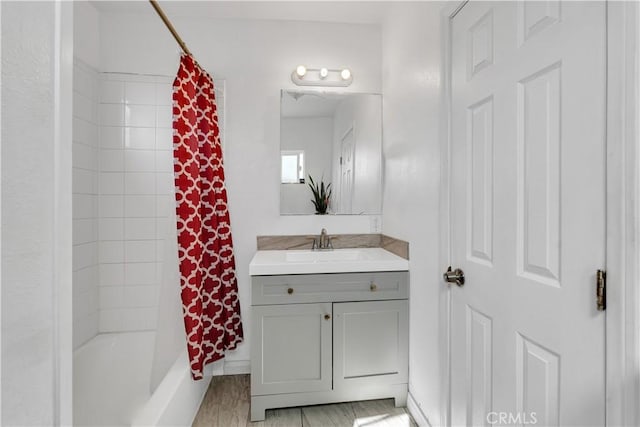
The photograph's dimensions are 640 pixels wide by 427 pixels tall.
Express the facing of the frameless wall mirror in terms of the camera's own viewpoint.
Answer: facing the viewer

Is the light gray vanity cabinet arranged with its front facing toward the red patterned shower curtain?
no

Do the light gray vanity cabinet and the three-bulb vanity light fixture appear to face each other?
no

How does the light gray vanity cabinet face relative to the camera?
toward the camera

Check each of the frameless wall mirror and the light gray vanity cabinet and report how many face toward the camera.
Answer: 2

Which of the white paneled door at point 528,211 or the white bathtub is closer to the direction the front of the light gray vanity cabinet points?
the white paneled door

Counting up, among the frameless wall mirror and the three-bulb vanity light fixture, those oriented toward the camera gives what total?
2

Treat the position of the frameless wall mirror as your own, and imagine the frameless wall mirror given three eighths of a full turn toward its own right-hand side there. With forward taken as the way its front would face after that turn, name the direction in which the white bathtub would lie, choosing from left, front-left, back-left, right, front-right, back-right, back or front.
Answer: left

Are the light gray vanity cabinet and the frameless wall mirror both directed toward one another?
no

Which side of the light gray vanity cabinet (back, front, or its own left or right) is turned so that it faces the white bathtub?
right

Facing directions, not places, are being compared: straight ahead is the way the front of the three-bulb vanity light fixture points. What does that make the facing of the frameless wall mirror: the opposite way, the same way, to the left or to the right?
the same way

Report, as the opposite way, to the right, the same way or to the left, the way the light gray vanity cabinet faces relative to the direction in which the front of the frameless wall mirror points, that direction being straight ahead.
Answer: the same way
